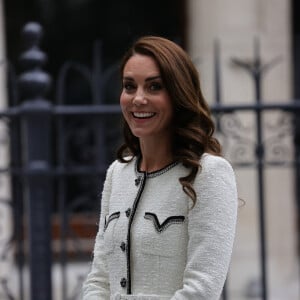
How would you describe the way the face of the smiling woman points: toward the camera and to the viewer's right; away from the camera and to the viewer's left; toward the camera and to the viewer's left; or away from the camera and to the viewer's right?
toward the camera and to the viewer's left

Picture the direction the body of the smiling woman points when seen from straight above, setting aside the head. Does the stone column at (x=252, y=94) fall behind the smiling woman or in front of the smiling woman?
behind
